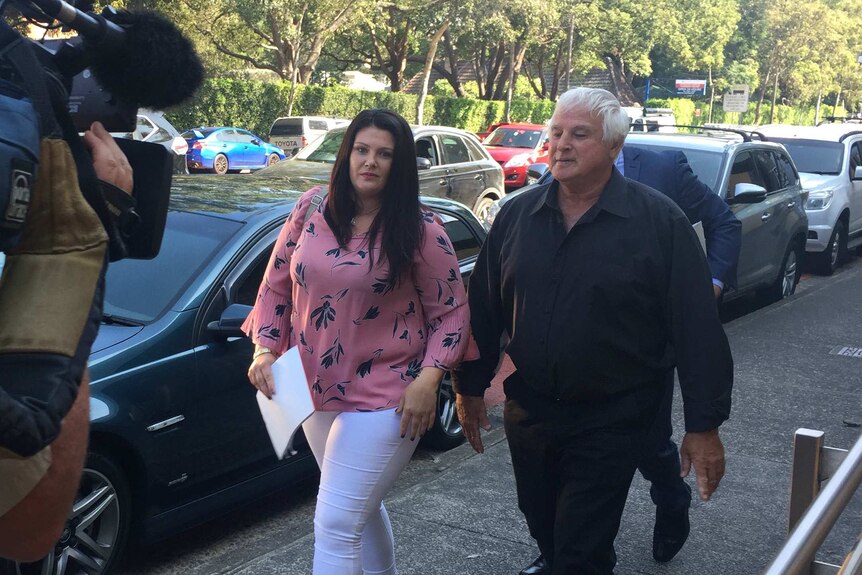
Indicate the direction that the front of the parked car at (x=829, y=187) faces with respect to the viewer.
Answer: facing the viewer and to the left of the viewer

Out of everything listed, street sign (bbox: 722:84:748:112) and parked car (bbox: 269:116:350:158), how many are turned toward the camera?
1

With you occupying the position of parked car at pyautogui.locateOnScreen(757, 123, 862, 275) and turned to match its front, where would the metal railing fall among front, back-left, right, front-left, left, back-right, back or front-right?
front-left

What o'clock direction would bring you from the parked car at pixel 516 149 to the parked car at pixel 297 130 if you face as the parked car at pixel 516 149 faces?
the parked car at pixel 297 130 is roughly at 3 o'clock from the parked car at pixel 516 149.

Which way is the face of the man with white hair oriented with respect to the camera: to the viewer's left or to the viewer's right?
to the viewer's left

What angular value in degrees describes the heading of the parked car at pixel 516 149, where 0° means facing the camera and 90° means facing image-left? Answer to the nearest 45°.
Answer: approximately 45°

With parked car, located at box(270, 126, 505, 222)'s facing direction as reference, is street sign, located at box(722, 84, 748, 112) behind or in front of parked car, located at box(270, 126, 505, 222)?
behind

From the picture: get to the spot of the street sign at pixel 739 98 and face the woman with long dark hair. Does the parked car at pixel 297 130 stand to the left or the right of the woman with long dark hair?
right

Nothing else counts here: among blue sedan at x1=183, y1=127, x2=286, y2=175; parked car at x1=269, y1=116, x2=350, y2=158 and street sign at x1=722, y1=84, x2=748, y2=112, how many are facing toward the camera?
1
